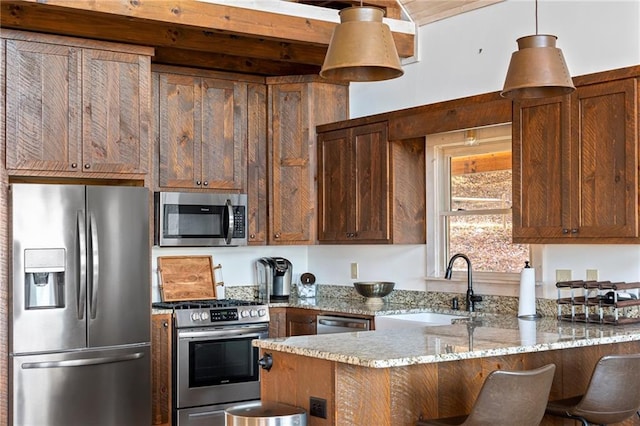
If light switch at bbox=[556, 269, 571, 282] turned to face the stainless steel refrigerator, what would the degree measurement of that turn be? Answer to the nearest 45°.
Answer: approximately 90° to its right

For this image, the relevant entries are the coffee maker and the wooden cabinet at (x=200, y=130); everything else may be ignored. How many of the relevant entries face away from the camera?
0

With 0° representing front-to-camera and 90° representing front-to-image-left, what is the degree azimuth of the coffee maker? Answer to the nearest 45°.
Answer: approximately 315°

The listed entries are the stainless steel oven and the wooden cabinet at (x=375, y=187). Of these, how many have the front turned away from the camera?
0

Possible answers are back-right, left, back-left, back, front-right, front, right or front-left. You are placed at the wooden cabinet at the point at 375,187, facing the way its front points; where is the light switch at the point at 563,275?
left

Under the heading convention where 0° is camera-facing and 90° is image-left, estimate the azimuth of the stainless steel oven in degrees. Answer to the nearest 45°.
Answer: approximately 315°

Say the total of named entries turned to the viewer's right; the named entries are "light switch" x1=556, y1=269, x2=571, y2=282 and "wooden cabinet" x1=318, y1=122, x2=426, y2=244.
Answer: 0

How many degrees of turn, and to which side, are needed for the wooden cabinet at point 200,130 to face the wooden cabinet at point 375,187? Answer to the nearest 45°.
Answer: approximately 45° to its left
